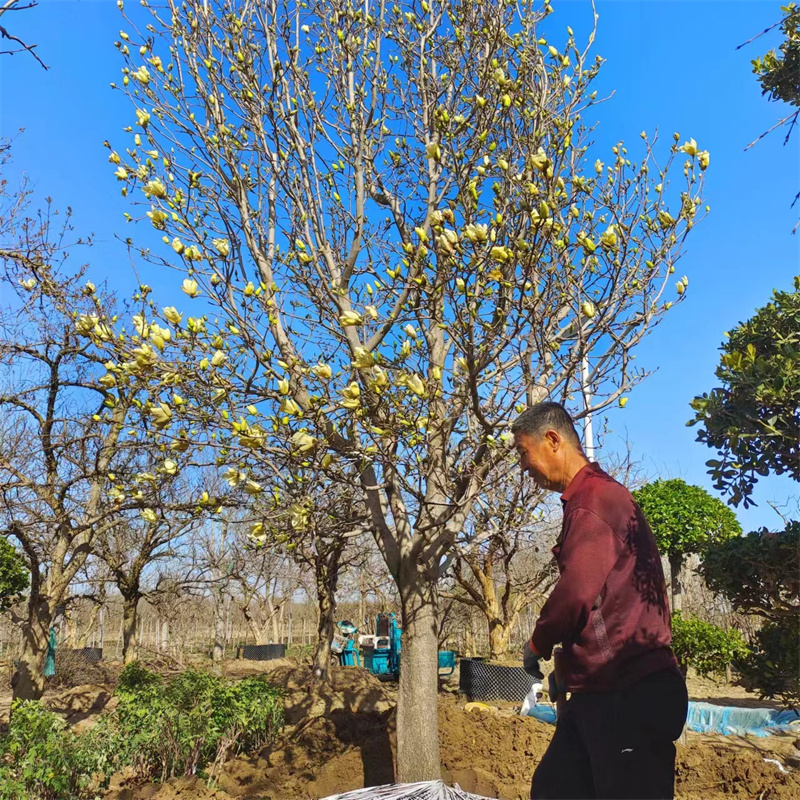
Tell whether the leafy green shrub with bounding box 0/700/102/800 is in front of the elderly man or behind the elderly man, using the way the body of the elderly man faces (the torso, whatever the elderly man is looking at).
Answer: in front

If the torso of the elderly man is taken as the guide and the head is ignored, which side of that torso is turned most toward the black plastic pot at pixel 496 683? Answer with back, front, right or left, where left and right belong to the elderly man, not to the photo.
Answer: right

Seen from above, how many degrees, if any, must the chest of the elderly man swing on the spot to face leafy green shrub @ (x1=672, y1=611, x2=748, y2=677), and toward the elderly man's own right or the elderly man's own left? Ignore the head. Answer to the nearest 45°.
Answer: approximately 90° to the elderly man's own right

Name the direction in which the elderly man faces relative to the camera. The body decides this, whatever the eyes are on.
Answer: to the viewer's left

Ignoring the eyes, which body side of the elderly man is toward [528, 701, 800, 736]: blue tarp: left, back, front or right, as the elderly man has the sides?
right

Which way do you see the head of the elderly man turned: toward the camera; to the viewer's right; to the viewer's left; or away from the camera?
to the viewer's left

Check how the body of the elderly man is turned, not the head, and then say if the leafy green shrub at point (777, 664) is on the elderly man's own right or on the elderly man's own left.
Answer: on the elderly man's own right

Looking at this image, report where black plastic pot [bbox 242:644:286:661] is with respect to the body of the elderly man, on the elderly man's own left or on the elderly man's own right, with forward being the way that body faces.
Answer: on the elderly man's own right

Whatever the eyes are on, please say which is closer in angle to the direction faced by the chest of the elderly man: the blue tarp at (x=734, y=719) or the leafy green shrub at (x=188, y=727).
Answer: the leafy green shrub

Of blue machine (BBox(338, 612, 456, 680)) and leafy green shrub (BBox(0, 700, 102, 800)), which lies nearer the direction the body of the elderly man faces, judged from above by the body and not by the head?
the leafy green shrub

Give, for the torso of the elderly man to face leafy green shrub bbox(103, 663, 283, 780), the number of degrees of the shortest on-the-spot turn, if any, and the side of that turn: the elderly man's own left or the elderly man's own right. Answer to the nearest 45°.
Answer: approximately 45° to the elderly man's own right

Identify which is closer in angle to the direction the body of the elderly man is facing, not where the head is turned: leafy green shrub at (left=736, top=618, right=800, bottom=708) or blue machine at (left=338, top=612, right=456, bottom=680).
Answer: the blue machine
